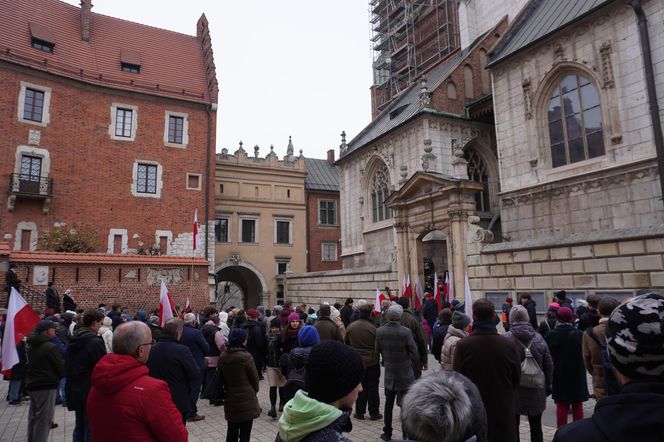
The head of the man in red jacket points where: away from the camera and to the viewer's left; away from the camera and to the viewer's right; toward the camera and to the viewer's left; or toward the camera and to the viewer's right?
away from the camera and to the viewer's right

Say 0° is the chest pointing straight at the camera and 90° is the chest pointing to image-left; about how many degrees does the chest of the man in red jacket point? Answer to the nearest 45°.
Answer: approximately 225°

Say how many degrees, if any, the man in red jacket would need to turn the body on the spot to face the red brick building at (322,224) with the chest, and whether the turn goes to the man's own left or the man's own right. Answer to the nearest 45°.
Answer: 0° — they already face it

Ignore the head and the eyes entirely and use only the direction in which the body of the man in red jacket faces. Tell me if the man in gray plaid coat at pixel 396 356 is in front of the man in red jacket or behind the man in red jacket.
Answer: in front

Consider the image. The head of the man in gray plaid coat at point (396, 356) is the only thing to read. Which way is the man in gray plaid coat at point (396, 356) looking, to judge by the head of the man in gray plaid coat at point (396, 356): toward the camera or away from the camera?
away from the camera

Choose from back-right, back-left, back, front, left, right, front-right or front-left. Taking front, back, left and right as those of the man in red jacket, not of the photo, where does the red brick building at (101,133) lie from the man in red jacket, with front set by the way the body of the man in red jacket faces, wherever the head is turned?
front-left

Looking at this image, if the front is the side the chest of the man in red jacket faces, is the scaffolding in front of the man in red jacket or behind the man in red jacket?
in front

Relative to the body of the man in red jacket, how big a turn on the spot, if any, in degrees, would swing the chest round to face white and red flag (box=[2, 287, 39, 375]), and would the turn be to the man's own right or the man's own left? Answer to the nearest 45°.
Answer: approximately 45° to the man's own left

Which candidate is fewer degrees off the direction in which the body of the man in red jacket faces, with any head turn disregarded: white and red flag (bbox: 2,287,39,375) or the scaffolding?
the scaffolding
